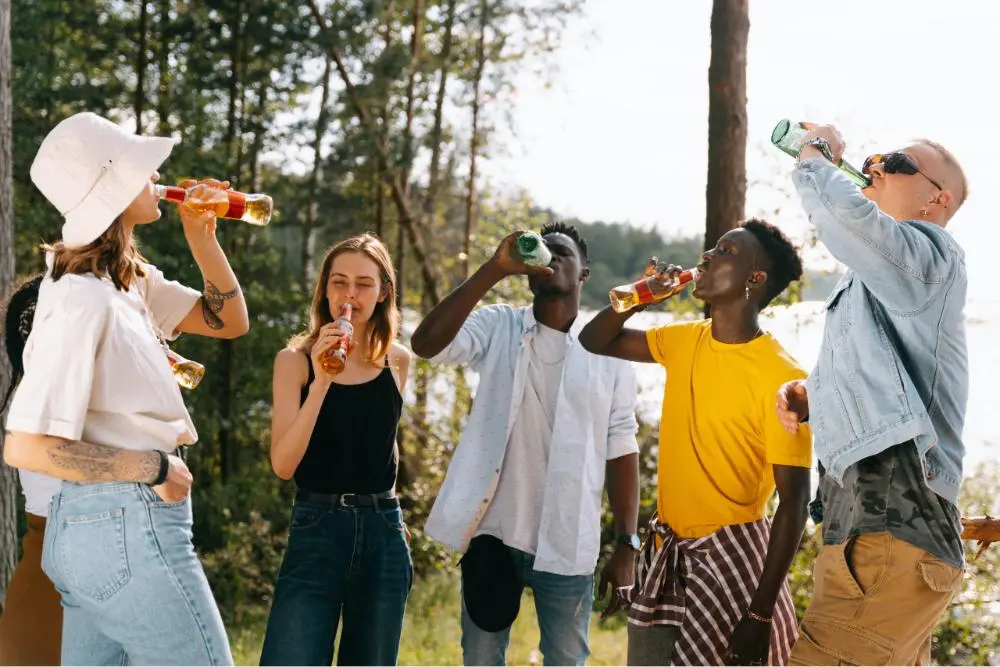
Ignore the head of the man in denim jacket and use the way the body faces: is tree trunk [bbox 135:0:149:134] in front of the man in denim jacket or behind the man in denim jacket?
in front

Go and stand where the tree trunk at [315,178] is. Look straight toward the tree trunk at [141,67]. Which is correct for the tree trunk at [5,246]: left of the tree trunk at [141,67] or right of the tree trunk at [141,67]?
left

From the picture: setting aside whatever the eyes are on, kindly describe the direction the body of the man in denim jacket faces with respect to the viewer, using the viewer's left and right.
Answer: facing to the left of the viewer

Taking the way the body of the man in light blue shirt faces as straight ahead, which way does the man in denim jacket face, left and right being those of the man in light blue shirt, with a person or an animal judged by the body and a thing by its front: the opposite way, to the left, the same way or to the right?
to the right

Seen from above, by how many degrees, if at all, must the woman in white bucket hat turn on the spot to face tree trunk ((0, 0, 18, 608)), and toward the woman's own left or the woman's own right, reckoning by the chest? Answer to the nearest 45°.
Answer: approximately 90° to the woman's own left

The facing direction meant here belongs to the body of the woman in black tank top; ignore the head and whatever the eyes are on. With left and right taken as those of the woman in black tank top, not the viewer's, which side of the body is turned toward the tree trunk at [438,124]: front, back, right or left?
back

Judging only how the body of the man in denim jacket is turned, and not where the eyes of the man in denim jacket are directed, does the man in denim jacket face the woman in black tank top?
yes

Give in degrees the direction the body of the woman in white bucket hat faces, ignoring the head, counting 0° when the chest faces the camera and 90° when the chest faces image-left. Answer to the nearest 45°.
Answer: approximately 270°

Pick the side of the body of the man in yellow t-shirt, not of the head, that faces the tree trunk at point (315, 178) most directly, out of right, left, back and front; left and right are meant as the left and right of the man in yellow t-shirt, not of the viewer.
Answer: right

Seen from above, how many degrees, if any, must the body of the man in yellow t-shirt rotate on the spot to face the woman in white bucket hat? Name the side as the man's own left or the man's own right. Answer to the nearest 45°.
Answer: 0° — they already face them

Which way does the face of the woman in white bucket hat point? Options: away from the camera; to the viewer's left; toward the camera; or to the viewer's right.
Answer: to the viewer's right

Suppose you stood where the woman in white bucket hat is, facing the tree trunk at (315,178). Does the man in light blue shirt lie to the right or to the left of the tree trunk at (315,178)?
right

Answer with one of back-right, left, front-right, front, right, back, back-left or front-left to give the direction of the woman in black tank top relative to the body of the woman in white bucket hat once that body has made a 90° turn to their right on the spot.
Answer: back-left

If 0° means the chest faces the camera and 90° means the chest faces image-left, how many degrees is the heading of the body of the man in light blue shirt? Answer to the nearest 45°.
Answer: approximately 0°
